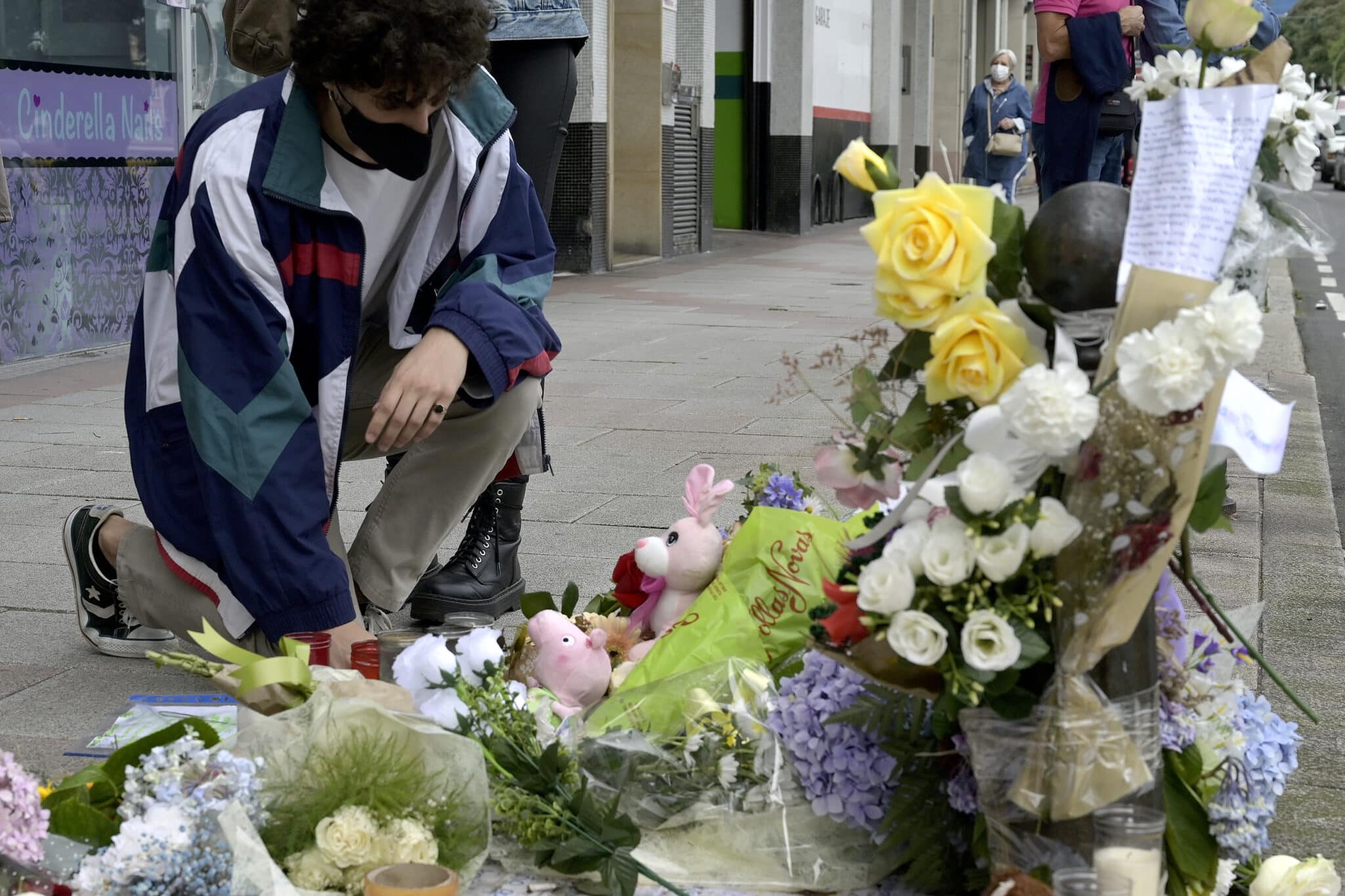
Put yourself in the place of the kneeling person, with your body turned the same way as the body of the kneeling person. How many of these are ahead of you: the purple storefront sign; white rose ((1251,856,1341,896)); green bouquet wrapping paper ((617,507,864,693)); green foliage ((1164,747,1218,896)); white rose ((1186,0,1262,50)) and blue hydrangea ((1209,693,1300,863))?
5

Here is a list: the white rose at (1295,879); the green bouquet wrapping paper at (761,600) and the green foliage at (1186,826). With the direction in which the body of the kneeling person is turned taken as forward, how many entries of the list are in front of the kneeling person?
3

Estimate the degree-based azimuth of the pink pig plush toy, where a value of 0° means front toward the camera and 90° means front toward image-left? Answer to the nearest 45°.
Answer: approximately 90°

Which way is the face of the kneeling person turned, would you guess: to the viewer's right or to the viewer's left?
to the viewer's right

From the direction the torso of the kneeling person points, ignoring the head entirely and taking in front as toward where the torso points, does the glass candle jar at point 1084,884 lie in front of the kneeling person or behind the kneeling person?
in front

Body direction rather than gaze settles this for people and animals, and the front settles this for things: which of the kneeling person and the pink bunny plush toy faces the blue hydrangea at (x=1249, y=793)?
the kneeling person

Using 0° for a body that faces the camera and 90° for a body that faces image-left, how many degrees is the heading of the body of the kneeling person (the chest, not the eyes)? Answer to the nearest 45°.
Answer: approximately 315°
